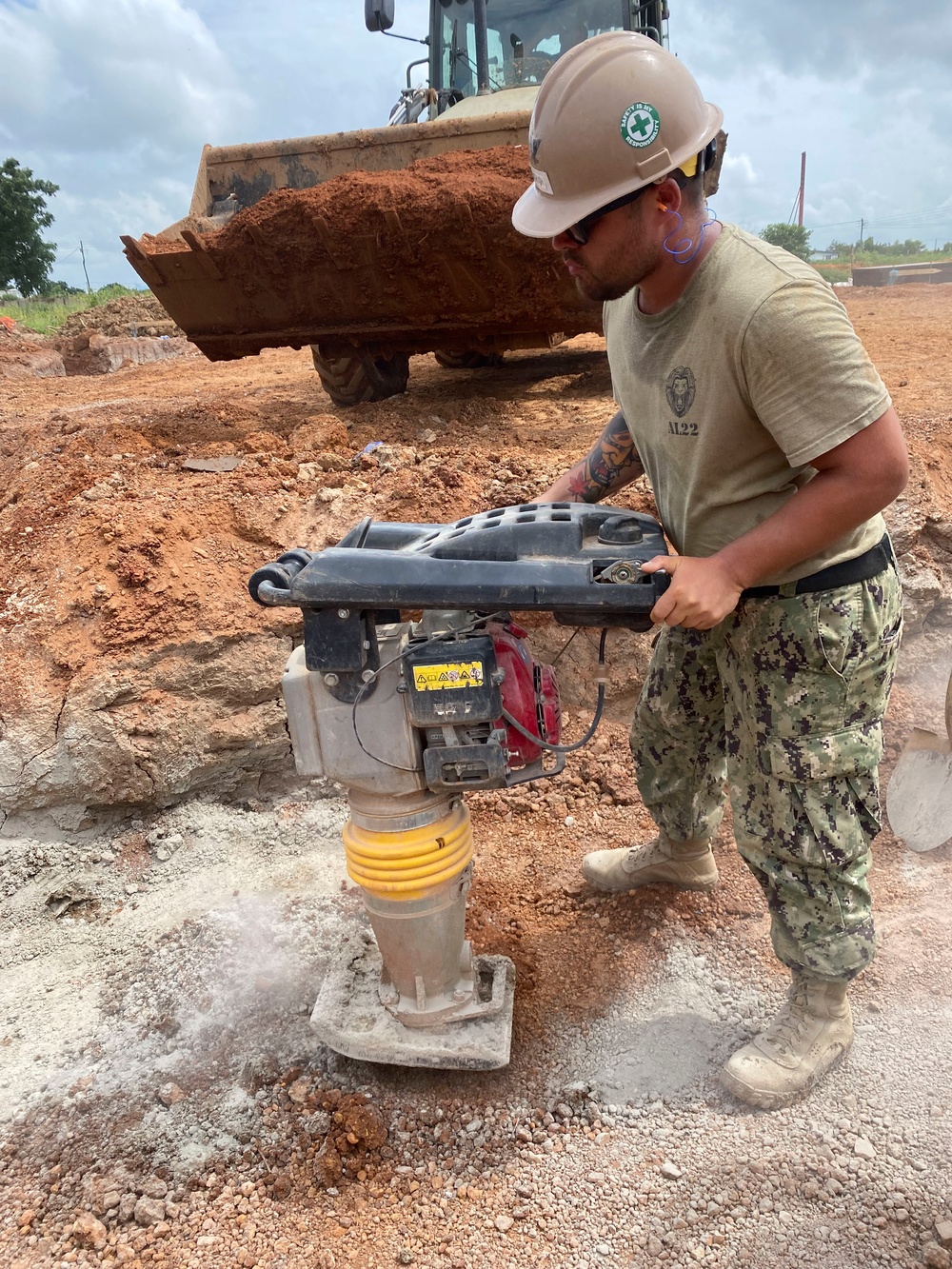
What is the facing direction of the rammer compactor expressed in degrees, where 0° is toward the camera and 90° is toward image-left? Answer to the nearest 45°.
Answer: approximately 90°

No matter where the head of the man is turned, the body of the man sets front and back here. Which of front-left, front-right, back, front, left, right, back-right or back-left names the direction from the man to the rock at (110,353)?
right

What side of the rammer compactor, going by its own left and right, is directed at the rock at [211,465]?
right

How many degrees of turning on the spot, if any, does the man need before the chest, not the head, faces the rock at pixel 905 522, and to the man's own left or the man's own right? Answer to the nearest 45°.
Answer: approximately 135° to the man's own right

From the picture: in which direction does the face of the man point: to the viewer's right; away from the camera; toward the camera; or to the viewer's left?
to the viewer's left

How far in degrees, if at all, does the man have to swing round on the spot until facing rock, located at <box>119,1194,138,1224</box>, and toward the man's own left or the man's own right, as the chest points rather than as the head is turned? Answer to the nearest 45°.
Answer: approximately 45° to the man's own right

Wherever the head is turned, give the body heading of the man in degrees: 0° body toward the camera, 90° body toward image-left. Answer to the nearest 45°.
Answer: approximately 45°

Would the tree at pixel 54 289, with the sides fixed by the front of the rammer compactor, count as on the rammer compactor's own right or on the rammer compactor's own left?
on the rammer compactor's own right

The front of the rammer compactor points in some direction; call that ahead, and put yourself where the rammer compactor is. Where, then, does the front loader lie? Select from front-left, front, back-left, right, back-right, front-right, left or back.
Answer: right
